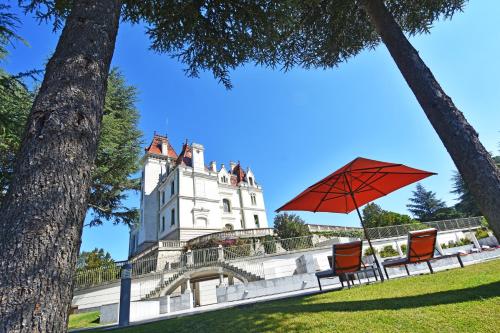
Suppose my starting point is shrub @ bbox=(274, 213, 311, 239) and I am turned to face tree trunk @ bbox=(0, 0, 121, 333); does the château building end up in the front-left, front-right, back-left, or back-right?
back-right

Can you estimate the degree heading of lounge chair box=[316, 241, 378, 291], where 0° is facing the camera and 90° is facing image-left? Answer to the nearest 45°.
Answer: approximately 180°

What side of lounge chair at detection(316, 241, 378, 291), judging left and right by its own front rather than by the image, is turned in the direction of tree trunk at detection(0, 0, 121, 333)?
back

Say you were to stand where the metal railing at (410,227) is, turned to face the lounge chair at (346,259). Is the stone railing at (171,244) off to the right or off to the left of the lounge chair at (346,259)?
right

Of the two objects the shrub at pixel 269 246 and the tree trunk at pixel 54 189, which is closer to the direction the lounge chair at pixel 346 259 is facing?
the shrub
